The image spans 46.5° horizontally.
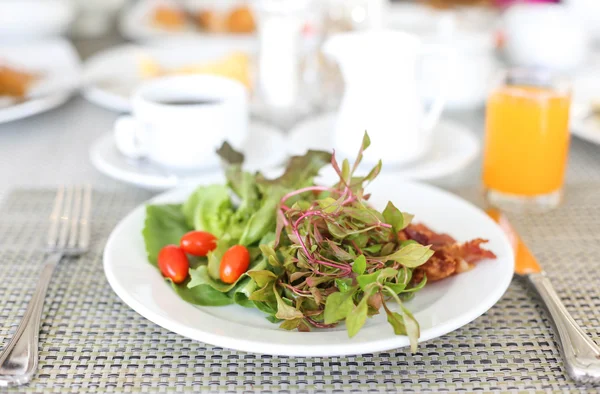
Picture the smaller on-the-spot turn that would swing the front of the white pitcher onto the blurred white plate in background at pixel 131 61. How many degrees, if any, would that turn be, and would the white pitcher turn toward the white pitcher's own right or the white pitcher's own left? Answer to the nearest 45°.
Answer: approximately 45° to the white pitcher's own right

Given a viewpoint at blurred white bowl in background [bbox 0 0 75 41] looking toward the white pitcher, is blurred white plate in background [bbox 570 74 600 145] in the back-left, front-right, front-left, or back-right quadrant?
front-left

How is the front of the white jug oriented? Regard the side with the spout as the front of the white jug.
to the viewer's left

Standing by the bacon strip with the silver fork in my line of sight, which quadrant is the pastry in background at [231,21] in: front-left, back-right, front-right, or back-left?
front-right

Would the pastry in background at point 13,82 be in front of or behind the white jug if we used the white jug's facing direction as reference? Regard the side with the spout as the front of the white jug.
in front

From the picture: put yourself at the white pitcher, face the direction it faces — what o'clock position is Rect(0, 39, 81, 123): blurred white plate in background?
The blurred white plate in background is roughly at 1 o'clock from the white pitcher.

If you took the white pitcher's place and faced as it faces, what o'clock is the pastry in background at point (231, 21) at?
The pastry in background is roughly at 2 o'clock from the white pitcher.

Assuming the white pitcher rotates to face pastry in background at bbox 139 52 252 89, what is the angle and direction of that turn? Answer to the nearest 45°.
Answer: approximately 45° to its right

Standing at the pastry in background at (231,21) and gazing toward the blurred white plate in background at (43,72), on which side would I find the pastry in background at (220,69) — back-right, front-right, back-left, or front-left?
front-left
